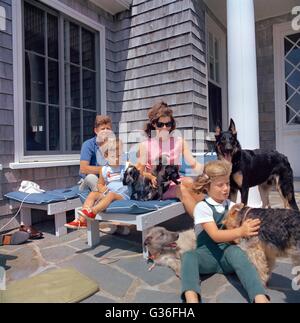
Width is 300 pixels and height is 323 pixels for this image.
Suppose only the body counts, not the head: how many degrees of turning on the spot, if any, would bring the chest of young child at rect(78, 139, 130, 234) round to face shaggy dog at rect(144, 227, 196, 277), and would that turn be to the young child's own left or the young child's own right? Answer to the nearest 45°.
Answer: approximately 90° to the young child's own left

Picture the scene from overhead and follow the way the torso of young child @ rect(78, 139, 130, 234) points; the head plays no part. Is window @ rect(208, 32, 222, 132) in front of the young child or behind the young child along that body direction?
behind

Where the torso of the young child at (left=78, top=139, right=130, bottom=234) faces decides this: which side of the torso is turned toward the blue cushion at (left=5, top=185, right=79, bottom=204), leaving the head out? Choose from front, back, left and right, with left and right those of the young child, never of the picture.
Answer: right

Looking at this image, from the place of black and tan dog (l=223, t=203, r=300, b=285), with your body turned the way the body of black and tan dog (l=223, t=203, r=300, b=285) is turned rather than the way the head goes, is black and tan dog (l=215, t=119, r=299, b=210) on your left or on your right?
on your right

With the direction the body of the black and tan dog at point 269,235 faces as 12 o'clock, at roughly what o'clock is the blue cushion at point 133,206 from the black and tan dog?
The blue cushion is roughly at 1 o'clock from the black and tan dog.

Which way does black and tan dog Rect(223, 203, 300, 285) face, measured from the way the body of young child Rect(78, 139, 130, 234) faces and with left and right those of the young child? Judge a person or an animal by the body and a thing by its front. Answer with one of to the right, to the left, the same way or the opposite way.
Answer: to the right

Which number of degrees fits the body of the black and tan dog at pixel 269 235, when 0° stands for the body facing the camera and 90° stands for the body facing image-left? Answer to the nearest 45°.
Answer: approximately 90°

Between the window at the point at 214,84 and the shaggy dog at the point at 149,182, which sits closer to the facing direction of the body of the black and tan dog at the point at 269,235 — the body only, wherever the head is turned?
the shaggy dog

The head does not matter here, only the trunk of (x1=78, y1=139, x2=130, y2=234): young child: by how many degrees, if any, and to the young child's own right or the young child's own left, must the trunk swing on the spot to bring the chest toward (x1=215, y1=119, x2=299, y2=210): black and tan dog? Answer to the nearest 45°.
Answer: approximately 135° to the young child's own left

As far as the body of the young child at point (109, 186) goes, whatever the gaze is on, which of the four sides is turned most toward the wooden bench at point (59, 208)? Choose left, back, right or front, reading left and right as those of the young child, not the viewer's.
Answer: right

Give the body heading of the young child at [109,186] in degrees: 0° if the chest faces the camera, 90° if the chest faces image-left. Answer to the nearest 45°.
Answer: approximately 45°
